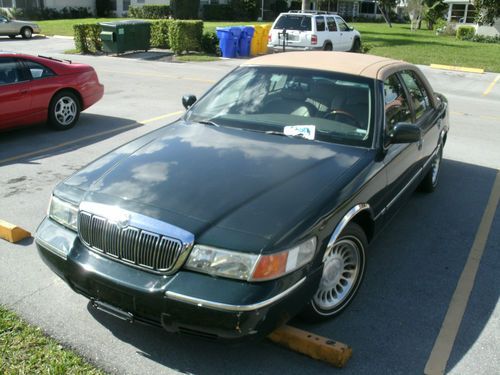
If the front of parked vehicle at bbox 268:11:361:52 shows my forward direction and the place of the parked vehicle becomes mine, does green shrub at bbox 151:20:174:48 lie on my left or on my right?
on my left

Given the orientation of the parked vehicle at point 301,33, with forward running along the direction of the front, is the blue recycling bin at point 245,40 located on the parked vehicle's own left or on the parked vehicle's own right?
on the parked vehicle's own left

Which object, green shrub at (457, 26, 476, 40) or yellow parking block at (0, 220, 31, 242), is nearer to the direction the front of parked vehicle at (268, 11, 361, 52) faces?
the green shrub

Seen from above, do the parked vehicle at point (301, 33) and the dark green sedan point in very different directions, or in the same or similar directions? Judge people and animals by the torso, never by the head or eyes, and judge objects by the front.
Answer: very different directions

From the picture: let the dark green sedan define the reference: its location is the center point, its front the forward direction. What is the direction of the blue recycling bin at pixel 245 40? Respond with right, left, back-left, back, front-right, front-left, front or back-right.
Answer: back-right

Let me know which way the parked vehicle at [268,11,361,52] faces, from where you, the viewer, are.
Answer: facing away from the viewer and to the right of the viewer
